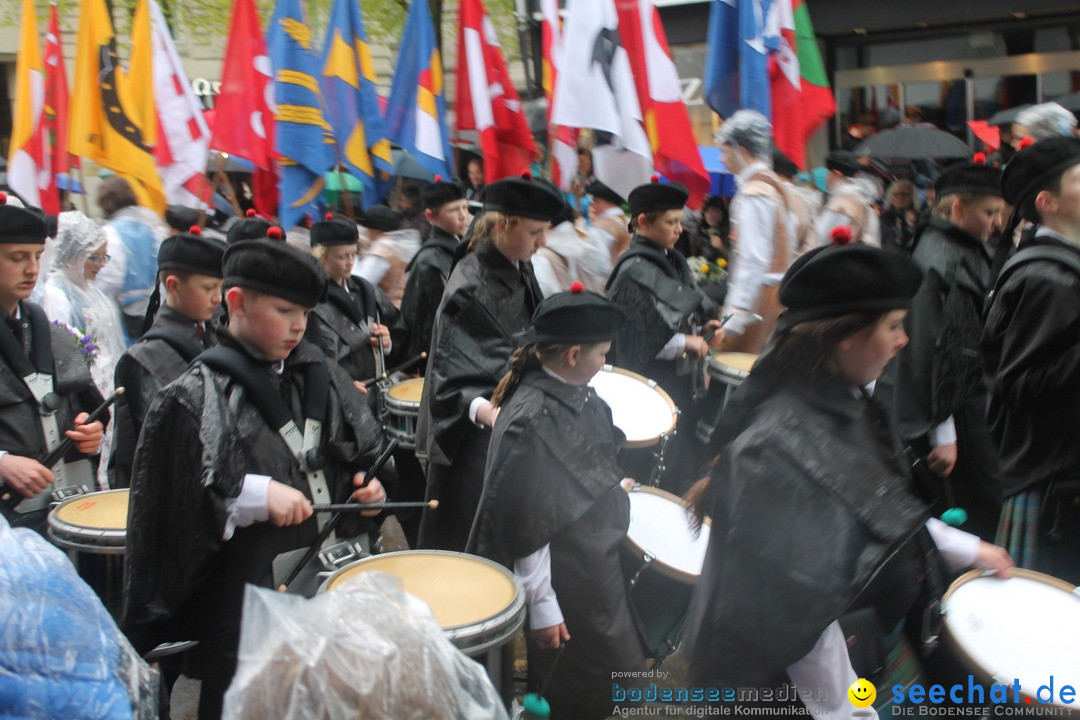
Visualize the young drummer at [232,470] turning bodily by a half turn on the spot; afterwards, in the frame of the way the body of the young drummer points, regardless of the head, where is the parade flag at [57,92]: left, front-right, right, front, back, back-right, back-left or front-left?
front-right

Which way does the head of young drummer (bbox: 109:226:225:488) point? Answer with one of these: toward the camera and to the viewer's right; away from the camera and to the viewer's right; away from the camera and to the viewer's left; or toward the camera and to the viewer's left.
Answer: toward the camera and to the viewer's right

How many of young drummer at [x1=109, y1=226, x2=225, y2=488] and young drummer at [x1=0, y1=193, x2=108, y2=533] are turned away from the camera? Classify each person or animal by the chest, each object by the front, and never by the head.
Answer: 0

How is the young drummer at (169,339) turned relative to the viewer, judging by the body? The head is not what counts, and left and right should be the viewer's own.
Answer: facing the viewer and to the right of the viewer
